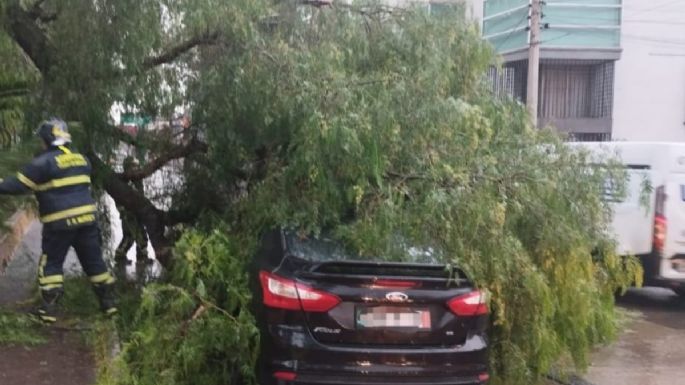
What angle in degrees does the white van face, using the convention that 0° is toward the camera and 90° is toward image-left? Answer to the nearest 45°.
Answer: approximately 135°

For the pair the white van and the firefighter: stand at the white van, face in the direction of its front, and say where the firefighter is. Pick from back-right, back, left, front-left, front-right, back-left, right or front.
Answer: left

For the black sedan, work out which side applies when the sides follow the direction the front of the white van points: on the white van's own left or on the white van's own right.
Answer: on the white van's own left

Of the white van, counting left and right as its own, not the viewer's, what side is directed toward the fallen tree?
left
